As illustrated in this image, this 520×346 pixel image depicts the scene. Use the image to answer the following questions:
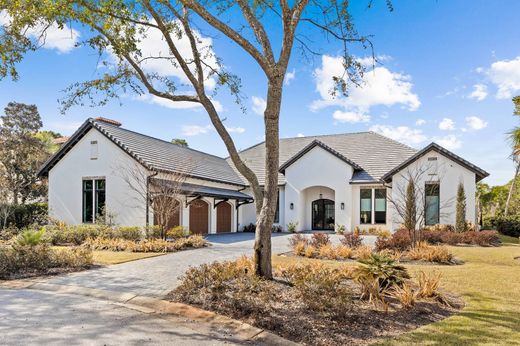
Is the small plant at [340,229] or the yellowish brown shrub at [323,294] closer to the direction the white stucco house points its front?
the yellowish brown shrub

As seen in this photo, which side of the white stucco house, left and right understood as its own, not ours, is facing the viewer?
front

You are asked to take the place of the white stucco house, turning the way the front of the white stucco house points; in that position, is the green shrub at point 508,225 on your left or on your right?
on your left

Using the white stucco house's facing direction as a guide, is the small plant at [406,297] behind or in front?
in front

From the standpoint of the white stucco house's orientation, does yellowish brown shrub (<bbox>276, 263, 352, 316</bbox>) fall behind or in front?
in front

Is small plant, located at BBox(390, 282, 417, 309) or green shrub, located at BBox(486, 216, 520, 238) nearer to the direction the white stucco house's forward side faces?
the small plant

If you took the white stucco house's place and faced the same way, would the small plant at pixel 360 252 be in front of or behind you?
in front

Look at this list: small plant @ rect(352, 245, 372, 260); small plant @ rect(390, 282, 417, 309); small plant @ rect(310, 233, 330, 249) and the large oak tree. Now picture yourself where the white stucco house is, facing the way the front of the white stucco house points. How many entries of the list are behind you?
0
